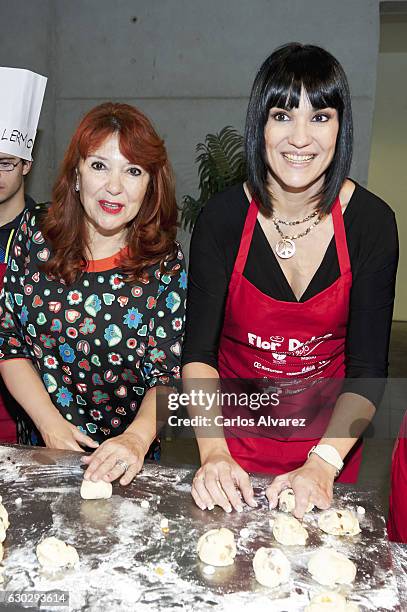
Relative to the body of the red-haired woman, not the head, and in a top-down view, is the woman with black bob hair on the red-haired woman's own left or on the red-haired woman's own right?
on the red-haired woman's own left

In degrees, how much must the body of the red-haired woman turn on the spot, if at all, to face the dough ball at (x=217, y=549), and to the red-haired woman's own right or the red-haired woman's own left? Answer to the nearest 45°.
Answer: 0° — they already face it

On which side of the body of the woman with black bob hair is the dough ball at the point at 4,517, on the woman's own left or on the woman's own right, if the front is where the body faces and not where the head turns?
on the woman's own right

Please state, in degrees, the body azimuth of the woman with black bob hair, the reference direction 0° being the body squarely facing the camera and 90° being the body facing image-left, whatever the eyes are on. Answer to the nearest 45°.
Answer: approximately 0°

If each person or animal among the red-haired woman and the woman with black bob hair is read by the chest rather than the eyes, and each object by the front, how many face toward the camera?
2

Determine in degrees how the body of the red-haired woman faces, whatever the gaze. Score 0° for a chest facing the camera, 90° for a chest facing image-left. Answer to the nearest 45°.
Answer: approximately 0°
